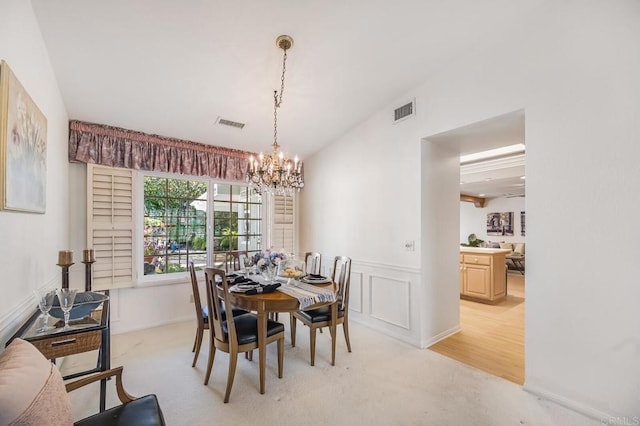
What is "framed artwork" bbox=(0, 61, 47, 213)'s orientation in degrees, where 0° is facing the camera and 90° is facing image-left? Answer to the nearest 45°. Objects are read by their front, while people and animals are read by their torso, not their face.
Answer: approximately 270°

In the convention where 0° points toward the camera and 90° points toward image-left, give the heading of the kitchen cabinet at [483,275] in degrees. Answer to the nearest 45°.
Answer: approximately 45°

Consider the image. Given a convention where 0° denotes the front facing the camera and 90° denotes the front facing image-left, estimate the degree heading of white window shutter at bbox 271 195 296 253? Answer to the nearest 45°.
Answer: approximately 0°

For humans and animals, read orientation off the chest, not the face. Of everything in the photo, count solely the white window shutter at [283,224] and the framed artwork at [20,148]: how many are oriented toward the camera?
1

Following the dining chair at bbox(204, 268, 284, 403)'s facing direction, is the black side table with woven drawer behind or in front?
behind

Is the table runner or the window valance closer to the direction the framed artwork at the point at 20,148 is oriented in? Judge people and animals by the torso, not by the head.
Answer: the table runner

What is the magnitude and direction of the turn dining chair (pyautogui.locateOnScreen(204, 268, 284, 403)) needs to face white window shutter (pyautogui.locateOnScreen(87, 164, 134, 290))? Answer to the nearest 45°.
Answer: approximately 90° to its left

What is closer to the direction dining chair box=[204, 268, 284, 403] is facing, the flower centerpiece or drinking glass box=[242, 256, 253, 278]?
the flower centerpiece

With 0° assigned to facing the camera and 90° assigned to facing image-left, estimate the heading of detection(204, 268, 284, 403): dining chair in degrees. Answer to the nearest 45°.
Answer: approximately 225°

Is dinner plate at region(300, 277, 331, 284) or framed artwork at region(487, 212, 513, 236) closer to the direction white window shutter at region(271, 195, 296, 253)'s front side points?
the dinner plate

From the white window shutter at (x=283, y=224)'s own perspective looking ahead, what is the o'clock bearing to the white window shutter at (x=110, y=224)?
the white window shutter at (x=110, y=224) is roughly at 2 o'clock from the white window shutter at (x=283, y=224).

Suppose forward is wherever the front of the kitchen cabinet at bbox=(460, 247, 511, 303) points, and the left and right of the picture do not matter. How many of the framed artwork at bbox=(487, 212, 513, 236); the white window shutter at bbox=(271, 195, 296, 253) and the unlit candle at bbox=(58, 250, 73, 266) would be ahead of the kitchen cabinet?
2
